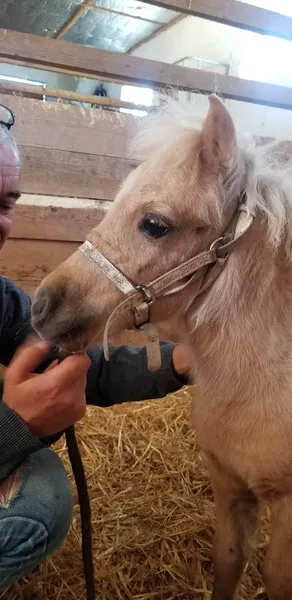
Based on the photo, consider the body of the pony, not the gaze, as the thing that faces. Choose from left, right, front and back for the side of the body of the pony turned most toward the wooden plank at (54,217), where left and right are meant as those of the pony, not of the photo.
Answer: right

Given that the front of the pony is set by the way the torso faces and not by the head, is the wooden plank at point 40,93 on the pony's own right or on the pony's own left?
on the pony's own right

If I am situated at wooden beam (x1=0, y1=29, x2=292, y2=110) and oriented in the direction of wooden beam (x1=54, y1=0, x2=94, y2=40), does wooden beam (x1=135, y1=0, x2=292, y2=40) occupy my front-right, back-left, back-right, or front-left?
front-right

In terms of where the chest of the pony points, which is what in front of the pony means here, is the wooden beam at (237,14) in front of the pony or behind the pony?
behind

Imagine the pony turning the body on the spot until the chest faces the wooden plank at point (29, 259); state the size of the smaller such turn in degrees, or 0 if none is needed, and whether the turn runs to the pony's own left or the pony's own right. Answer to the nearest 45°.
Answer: approximately 90° to the pony's own right

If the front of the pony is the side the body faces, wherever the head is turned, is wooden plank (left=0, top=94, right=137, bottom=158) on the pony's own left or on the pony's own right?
on the pony's own right

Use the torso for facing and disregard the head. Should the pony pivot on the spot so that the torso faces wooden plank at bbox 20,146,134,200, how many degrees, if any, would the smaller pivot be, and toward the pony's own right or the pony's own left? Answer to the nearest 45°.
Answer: approximately 135° to the pony's own right

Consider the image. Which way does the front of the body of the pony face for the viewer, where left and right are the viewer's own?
facing the viewer and to the left of the viewer
